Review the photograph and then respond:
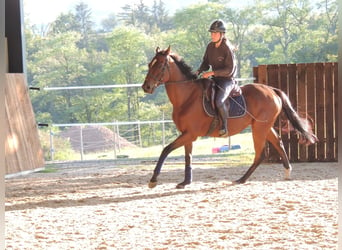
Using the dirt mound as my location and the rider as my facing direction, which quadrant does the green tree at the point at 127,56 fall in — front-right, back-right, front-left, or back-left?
back-left

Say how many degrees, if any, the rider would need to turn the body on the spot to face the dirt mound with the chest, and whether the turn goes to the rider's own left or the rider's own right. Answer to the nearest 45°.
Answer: approximately 135° to the rider's own right

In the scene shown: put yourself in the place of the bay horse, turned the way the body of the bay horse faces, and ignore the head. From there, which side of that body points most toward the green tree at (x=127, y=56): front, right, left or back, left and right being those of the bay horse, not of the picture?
right

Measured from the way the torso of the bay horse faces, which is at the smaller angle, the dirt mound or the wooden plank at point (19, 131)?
the wooden plank

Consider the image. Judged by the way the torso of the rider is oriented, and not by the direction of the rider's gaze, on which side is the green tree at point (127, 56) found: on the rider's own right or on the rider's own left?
on the rider's own right

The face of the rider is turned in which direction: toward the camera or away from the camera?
toward the camera

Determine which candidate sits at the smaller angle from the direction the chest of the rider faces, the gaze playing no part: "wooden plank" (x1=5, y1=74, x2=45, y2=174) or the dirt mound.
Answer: the wooden plank

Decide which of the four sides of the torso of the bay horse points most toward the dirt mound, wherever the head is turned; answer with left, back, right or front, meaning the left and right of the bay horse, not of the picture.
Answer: right

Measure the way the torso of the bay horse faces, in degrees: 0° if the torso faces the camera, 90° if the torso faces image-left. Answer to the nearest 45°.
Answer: approximately 90°

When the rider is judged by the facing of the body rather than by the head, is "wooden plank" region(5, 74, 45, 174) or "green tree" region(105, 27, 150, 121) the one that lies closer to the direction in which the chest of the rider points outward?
the wooden plank

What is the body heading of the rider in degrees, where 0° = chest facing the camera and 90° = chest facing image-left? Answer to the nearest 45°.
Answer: approximately 45°
